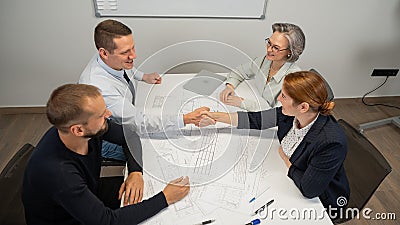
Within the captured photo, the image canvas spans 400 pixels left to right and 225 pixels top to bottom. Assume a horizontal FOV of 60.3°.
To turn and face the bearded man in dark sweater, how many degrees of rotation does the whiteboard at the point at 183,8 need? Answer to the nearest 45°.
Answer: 0° — it already faces them

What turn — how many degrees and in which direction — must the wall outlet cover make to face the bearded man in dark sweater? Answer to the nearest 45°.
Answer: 0° — it already faces them

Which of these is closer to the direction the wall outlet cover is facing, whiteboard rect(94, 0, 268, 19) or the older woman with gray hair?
the older woman with gray hair

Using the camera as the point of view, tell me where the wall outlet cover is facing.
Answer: facing the viewer

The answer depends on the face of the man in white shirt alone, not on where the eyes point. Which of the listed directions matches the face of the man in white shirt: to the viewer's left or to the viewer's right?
to the viewer's right

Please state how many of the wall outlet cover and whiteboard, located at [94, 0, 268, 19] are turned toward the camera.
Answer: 2

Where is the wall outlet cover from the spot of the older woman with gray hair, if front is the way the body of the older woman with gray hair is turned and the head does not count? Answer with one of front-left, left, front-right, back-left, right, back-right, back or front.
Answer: back

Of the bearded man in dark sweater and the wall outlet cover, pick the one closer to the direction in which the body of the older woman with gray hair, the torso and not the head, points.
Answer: the bearded man in dark sweater

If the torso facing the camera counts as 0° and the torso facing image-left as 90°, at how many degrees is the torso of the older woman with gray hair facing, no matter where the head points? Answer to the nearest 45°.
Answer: approximately 45°

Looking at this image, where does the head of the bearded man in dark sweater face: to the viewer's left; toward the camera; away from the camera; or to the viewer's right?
to the viewer's right

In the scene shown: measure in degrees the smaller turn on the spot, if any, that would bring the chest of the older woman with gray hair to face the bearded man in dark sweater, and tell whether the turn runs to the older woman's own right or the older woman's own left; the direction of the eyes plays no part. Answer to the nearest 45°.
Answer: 0° — they already face them

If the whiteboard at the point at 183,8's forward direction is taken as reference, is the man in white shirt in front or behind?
in front

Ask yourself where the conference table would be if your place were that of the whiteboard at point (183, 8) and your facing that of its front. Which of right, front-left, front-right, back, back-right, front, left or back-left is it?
front

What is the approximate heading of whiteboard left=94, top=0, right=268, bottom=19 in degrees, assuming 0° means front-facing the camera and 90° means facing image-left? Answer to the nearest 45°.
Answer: approximately 0°

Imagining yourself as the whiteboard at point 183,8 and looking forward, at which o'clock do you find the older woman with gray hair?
The older woman with gray hair is roughly at 11 o'clock from the whiteboard.
